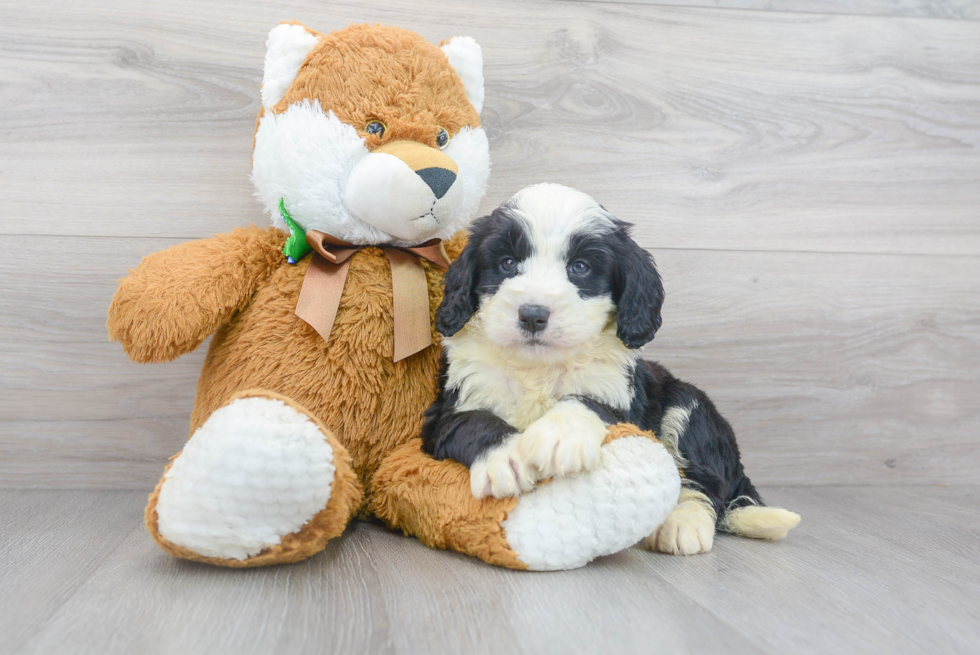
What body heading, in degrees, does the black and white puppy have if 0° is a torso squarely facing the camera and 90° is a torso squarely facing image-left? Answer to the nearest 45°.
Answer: approximately 45°
